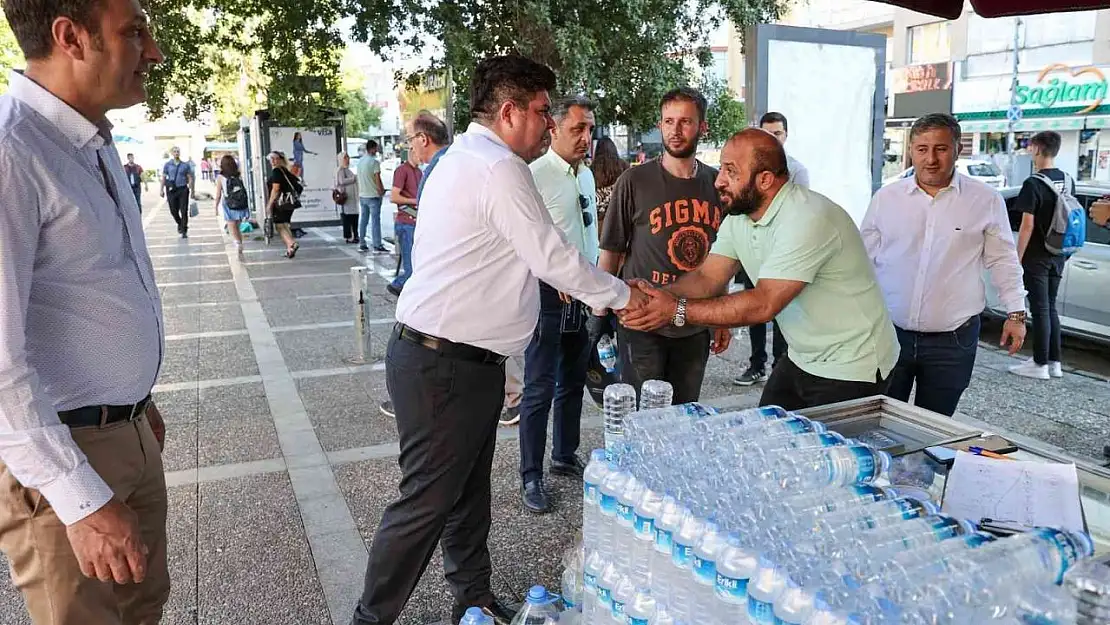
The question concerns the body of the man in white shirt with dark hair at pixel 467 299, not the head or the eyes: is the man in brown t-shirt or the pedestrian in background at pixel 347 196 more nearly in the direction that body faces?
the man in brown t-shirt

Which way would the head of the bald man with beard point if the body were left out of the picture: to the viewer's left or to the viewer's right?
to the viewer's left

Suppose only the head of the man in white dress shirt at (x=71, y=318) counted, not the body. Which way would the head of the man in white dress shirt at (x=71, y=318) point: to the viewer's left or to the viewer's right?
to the viewer's right

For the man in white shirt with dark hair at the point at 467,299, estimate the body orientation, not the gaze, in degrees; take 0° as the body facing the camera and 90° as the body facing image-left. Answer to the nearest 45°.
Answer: approximately 270°

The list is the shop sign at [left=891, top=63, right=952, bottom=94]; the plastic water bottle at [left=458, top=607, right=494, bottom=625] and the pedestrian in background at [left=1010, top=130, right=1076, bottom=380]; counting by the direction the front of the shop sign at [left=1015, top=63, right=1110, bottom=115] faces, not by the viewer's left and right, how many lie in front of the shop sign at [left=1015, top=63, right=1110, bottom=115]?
2

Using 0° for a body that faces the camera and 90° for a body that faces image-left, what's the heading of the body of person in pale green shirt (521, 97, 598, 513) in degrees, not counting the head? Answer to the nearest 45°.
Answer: approximately 315°

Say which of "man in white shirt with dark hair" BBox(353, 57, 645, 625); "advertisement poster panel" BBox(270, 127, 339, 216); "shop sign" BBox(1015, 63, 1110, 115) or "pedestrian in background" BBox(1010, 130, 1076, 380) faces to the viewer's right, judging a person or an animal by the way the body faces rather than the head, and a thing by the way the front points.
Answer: the man in white shirt with dark hair
